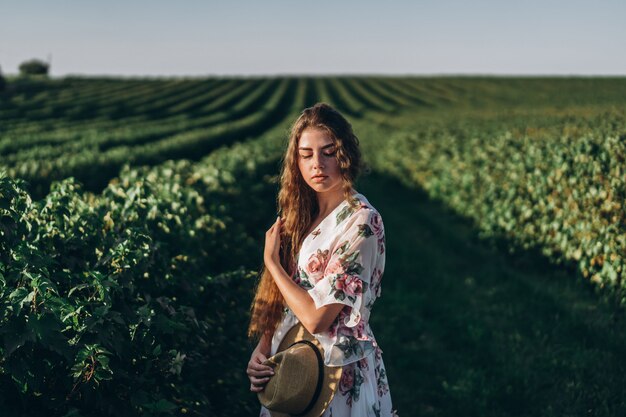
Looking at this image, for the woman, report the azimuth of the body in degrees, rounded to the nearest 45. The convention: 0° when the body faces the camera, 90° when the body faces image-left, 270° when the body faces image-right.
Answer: approximately 45°
